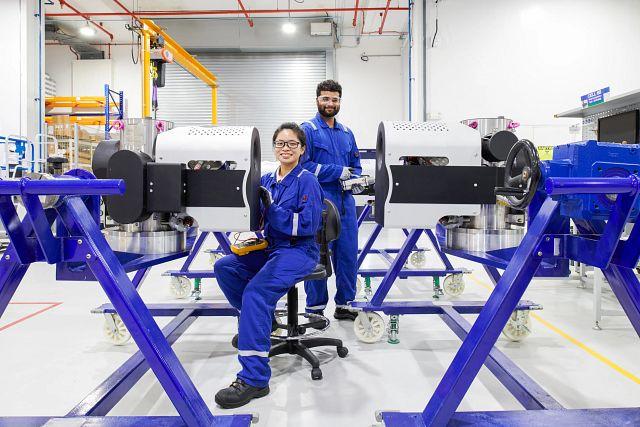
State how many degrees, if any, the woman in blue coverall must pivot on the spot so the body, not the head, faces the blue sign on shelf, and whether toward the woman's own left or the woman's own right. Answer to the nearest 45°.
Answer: approximately 180°

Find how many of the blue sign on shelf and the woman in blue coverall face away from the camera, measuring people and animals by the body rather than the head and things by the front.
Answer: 0

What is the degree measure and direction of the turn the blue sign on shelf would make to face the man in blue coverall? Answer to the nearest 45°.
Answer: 0° — it already faces them

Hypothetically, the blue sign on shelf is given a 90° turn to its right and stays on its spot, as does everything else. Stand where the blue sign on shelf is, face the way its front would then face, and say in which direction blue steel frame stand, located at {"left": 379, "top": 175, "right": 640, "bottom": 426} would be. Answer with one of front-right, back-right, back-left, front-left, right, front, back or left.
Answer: back-left

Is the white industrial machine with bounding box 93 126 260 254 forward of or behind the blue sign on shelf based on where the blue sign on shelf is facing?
forward

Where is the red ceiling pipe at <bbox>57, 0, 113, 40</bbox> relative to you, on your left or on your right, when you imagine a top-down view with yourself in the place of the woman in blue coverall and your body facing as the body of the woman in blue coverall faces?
on your right

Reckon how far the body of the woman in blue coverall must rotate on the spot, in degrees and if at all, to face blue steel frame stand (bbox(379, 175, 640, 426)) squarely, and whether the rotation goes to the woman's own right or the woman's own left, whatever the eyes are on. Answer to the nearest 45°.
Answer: approximately 90° to the woman's own left

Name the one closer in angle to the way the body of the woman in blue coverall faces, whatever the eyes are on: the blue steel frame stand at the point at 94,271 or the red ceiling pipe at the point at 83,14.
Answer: the blue steel frame stand

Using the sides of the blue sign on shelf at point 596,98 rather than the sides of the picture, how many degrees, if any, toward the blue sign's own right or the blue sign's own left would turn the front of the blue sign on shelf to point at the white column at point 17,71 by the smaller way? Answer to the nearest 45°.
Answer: approximately 45° to the blue sign's own right

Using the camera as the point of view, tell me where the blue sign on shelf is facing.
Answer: facing the viewer and to the left of the viewer
